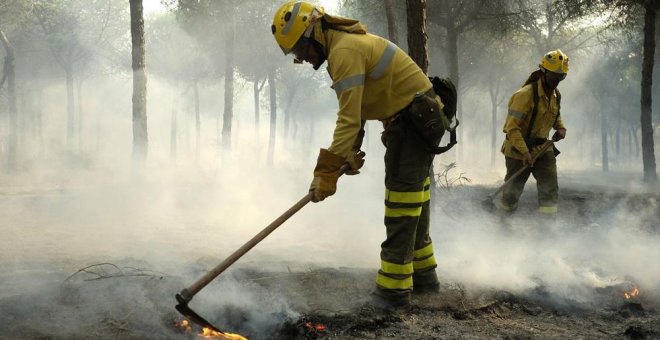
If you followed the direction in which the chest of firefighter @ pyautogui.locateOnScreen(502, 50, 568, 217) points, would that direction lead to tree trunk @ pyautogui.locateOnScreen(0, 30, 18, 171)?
no

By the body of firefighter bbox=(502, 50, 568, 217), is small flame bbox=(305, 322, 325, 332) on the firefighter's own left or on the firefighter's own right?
on the firefighter's own right

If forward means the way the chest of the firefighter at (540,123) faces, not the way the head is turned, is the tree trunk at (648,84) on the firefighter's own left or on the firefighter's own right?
on the firefighter's own left

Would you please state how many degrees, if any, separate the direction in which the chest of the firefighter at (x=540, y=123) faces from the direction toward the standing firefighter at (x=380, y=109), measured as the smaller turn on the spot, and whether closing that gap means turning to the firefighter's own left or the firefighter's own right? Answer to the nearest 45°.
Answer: approximately 45° to the firefighter's own right
